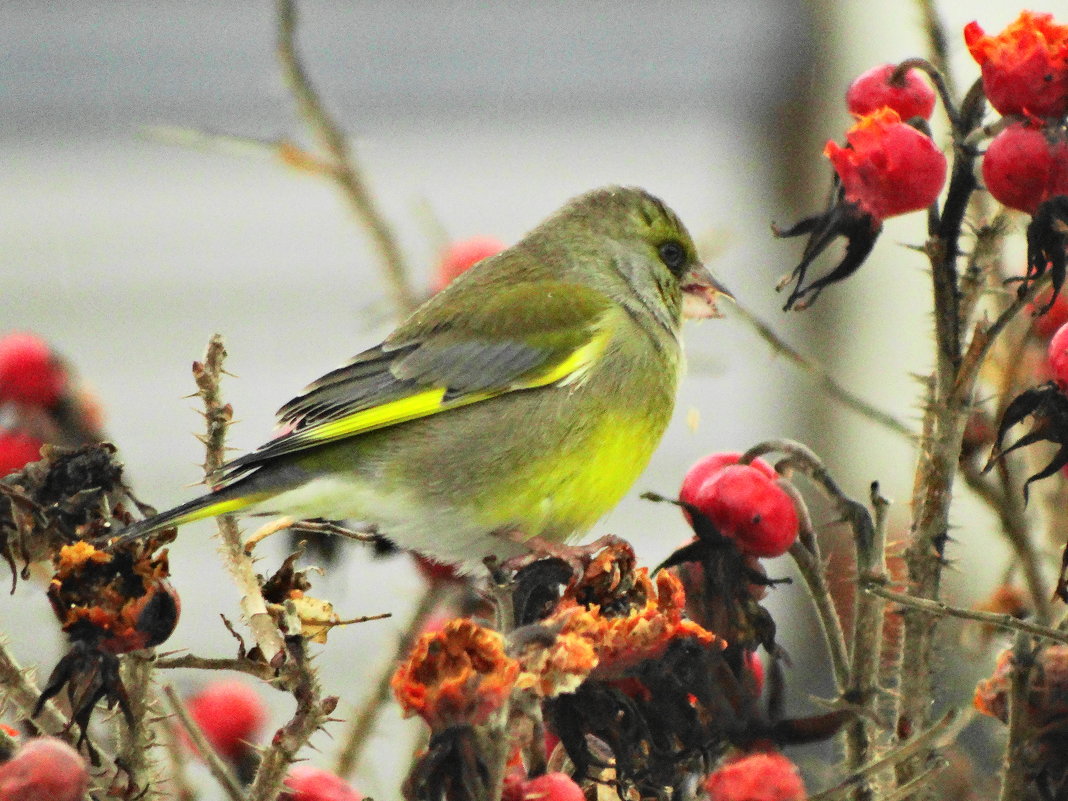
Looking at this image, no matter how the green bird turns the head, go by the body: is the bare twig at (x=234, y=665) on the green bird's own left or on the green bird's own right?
on the green bird's own right

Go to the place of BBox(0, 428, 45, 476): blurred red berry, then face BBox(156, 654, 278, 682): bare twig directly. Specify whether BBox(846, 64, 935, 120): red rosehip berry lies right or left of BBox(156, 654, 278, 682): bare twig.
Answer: left

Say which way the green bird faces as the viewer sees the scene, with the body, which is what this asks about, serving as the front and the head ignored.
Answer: to the viewer's right

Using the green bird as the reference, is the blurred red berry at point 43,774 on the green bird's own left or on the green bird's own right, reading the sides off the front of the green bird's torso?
on the green bird's own right

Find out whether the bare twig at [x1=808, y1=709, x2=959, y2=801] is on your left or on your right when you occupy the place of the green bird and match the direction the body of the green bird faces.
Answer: on your right

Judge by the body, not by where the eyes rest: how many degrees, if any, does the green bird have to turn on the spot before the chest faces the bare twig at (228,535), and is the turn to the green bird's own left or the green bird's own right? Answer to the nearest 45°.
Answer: approximately 180°

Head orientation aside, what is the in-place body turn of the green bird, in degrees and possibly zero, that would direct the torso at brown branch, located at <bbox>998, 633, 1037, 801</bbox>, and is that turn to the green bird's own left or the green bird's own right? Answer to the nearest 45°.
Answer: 0° — it already faces it

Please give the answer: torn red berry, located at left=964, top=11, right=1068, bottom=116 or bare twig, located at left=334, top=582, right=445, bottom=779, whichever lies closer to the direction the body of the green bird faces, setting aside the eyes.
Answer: the torn red berry

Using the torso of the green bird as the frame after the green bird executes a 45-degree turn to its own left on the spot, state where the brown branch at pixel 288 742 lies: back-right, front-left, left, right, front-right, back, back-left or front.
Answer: back-left

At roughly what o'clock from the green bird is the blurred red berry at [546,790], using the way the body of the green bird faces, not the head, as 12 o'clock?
The blurred red berry is roughly at 3 o'clock from the green bird.

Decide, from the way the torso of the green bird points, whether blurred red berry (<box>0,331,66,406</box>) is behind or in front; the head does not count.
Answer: behind
